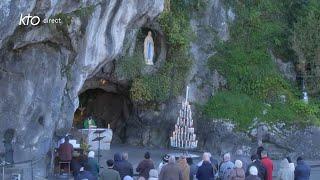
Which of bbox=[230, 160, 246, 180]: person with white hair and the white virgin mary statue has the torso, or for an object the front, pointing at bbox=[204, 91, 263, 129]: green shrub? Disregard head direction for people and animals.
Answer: the person with white hair

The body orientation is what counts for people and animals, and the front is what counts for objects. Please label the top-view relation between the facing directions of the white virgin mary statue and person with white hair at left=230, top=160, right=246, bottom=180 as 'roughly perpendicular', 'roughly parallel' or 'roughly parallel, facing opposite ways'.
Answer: roughly parallel, facing opposite ways

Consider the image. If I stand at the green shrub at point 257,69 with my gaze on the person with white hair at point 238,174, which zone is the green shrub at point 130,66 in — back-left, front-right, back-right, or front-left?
front-right

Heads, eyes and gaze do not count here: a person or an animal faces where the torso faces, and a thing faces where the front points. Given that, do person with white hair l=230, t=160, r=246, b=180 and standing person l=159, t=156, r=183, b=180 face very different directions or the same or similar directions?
same or similar directions

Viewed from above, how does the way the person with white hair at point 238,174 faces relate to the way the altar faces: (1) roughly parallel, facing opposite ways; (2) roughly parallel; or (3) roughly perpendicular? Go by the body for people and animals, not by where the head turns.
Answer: roughly parallel, facing opposite ways

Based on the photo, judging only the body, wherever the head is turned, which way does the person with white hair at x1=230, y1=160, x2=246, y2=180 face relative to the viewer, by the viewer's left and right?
facing away from the viewer

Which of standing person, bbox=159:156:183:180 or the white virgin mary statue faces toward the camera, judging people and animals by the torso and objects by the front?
the white virgin mary statue

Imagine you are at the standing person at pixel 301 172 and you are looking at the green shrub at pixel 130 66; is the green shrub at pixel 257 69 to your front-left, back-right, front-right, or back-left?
front-right

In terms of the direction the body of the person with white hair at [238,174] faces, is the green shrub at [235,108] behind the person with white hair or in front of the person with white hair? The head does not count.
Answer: in front

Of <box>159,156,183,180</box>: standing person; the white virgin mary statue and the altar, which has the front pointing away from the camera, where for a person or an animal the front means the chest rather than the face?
the standing person

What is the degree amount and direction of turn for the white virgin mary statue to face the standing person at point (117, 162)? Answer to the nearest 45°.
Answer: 0° — it already faces them

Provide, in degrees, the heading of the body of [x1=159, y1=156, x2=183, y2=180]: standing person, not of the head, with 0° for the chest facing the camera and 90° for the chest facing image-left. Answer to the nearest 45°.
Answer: approximately 180°

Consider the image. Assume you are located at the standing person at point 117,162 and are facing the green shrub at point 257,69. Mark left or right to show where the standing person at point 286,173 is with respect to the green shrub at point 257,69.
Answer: right

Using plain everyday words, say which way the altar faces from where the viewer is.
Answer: facing the viewer

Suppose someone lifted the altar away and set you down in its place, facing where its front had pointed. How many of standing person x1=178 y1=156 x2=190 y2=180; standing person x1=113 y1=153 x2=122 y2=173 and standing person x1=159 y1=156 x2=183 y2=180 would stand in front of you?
3

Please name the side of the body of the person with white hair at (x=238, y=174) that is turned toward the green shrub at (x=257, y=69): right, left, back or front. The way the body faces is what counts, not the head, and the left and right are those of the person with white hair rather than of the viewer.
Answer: front
